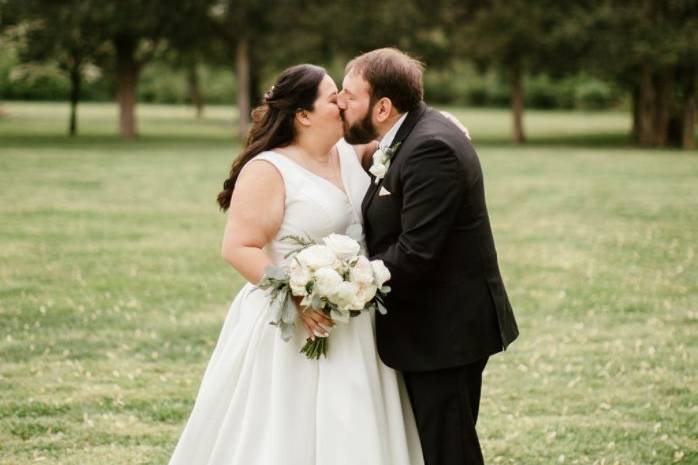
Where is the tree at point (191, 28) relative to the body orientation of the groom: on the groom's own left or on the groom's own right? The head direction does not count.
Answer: on the groom's own right

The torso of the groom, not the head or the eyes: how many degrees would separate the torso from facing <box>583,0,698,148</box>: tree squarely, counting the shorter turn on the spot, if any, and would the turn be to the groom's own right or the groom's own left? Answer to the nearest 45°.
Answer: approximately 90° to the groom's own right

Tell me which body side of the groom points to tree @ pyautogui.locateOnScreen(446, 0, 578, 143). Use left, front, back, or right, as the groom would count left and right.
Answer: right

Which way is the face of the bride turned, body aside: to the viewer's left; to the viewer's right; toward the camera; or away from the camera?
to the viewer's right

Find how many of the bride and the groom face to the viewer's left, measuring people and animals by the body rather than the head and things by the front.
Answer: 1

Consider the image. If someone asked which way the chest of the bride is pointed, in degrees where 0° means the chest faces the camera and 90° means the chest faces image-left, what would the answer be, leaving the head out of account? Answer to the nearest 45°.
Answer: approximately 315°

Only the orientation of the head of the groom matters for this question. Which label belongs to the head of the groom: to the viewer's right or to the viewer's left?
to the viewer's left

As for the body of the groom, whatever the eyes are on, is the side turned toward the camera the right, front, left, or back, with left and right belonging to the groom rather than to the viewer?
left
